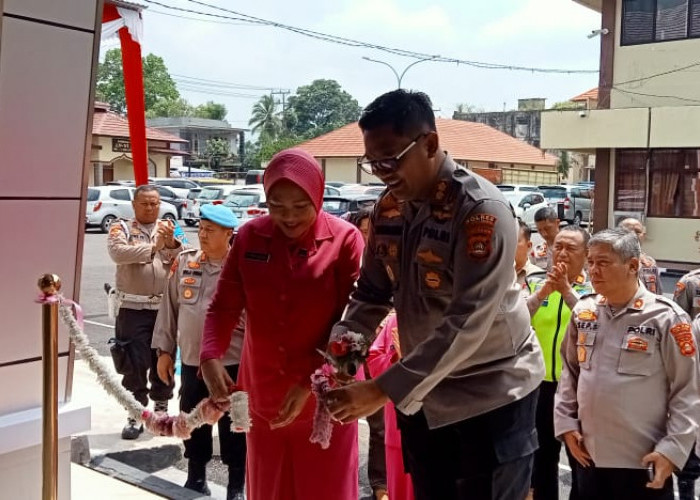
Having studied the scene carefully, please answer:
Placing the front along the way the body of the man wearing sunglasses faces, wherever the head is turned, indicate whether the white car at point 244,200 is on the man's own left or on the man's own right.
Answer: on the man's own right

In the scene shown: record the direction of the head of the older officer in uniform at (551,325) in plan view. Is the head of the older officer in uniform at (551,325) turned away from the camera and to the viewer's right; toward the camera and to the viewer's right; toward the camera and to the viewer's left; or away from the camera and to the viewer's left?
toward the camera and to the viewer's left

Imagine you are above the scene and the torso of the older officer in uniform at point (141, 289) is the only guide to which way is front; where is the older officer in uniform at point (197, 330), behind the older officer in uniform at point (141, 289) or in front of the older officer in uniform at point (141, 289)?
in front

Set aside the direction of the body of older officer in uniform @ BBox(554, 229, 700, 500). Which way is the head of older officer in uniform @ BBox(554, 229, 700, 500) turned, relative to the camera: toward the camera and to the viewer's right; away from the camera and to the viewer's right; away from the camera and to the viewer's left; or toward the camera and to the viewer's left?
toward the camera and to the viewer's left

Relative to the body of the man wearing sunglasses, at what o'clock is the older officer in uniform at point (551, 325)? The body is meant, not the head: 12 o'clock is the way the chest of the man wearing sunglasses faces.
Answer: The older officer in uniform is roughly at 5 o'clock from the man wearing sunglasses.

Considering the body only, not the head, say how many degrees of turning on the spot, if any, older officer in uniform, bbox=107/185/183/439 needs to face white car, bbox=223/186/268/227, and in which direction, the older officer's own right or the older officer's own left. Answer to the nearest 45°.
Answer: approximately 135° to the older officer's own left

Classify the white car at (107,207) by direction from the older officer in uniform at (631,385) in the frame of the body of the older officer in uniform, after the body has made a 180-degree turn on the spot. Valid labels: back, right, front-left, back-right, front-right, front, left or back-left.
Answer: left

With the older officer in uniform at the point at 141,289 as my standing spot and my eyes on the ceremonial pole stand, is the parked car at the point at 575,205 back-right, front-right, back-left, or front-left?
back-left

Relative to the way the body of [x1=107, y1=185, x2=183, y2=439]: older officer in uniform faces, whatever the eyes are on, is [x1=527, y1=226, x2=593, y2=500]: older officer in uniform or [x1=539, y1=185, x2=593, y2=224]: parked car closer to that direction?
the older officer in uniform

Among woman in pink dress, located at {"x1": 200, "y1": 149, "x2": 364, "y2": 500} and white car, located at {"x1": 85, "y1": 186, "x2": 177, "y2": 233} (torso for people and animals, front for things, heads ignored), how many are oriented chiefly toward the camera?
1
